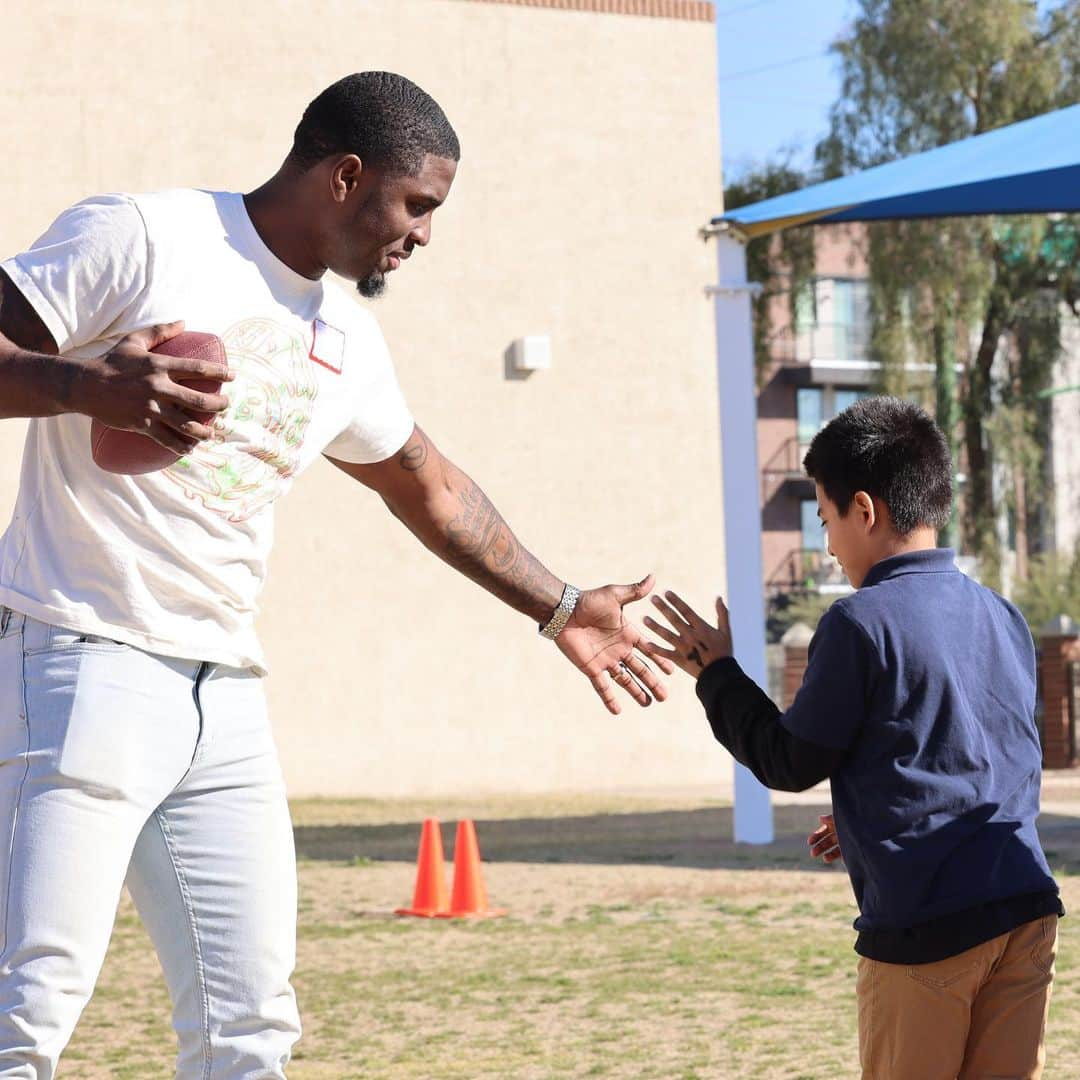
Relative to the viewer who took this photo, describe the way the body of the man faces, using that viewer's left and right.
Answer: facing the viewer and to the right of the viewer

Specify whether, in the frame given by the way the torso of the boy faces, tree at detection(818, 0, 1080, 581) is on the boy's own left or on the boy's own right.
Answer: on the boy's own right

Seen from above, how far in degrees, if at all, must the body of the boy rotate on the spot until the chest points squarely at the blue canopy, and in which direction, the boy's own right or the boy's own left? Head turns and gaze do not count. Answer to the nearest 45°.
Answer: approximately 45° to the boy's own right

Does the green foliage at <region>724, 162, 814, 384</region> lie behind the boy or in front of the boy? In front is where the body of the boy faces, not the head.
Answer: in front

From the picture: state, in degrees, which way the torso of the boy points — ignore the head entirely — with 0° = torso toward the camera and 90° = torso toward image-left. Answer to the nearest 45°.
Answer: approximately 135°

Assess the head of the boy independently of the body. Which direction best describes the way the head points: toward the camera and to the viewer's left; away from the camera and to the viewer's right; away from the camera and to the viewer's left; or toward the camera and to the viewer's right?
away from the camera and to the viewer's left

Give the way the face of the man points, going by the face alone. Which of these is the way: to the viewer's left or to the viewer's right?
to the viewer's right

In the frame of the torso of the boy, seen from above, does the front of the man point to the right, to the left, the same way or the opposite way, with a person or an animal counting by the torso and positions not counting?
the opposite way

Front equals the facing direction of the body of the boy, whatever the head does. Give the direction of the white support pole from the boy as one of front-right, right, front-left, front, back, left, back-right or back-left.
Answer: front-right

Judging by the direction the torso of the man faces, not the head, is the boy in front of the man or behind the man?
in front

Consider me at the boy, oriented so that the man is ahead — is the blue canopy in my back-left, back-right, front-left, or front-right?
back-right
